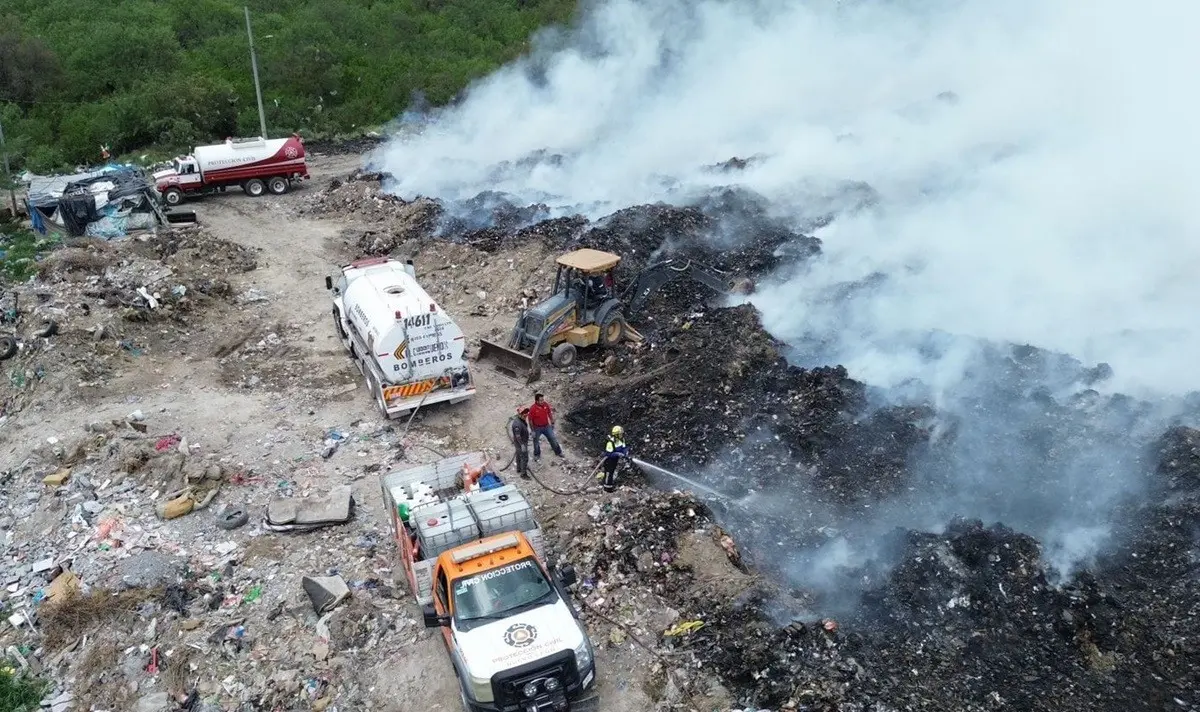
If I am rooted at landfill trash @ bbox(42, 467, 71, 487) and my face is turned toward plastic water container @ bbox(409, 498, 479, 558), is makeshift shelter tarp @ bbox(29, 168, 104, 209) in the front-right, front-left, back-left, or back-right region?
back-left

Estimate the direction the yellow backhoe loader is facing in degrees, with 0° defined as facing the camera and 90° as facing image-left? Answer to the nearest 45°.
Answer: approximately 45°

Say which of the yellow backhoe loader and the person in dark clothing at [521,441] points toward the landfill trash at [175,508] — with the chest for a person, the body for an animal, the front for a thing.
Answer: the yellow backhoe loader

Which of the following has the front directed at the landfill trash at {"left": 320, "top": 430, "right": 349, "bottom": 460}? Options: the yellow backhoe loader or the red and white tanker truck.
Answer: the yellow backhoe loader

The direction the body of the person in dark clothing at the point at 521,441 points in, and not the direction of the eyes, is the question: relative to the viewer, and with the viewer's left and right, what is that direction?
facing to the right of the viewer

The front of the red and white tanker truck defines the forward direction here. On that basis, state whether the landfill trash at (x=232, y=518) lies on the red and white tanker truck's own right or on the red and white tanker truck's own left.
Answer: on the red and white tanker truck's own left

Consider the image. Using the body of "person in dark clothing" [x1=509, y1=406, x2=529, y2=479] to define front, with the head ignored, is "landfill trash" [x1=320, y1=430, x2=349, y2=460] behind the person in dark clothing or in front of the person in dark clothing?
behind

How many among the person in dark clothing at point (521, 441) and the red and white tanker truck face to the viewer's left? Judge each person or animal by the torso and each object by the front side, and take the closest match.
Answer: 1

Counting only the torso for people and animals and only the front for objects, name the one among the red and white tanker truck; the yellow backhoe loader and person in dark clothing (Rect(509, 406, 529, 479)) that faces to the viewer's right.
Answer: the person in dark clothing

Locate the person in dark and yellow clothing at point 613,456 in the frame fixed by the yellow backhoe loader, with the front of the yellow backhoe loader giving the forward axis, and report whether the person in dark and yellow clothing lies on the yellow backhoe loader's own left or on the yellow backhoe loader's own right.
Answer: on the yellow backhoe loader's own left

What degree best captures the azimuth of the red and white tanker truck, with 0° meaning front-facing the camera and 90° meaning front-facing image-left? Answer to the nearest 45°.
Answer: approximately 90°

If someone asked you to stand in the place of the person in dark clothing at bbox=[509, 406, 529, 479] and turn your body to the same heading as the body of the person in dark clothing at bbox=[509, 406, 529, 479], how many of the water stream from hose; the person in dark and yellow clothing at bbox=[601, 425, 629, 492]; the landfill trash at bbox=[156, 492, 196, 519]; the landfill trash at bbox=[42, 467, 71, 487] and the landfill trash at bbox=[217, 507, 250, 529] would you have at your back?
3
